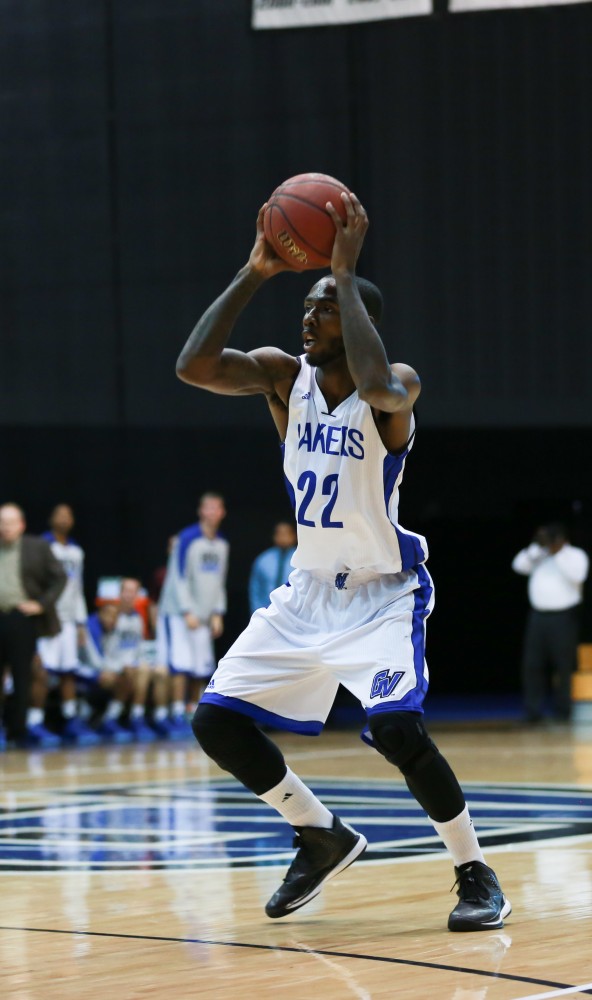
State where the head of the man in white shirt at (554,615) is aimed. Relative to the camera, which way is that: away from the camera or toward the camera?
toward the camera

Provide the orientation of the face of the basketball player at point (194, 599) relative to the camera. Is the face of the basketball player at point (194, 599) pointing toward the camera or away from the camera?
toward the camera

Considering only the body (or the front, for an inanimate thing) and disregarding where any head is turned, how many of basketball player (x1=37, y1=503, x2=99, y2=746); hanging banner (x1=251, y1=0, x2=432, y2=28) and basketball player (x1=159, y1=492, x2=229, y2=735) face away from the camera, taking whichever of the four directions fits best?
0

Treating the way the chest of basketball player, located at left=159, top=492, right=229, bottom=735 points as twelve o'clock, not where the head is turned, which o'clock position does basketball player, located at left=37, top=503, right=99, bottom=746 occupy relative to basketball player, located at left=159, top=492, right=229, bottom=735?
basketball player, located at left=37, top=503, right=99, bottom=746 is roughly at 4 o'clock from basketball player, located at left=159, top=492, right=229, bottom=735.

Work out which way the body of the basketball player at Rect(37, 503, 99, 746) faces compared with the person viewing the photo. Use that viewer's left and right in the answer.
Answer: facing the viewer and to the right of the viewer

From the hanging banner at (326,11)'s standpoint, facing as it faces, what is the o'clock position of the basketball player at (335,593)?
The basketball player is roughly at 12 o'clock from the hanging banner.

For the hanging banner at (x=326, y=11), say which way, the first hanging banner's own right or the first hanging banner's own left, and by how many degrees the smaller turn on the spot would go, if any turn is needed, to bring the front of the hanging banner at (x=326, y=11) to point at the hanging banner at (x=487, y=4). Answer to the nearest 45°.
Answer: approximately 90° to the first hanging banner's own left

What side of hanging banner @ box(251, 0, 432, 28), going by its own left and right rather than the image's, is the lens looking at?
front

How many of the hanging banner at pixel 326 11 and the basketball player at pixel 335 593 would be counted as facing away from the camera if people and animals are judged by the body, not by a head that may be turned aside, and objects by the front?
0

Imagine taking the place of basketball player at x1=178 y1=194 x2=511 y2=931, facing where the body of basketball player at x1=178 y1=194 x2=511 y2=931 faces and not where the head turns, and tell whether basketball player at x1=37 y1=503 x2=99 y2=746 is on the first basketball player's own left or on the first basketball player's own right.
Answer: on the first basketball player's own right

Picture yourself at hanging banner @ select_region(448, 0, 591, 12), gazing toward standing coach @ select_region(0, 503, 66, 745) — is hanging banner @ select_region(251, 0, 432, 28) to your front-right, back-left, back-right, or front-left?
front-right
